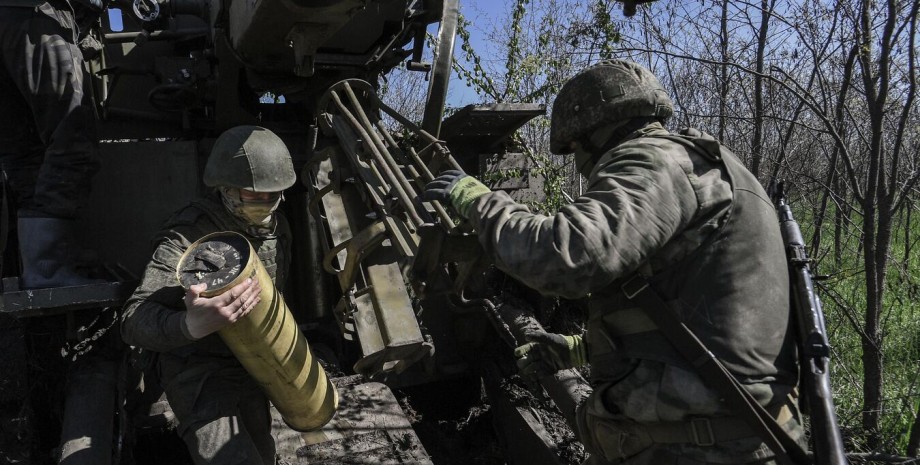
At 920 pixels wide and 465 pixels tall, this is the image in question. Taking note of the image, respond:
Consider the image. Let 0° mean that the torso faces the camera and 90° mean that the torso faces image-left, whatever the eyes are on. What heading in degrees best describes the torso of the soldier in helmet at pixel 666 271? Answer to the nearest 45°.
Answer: approximately 90°

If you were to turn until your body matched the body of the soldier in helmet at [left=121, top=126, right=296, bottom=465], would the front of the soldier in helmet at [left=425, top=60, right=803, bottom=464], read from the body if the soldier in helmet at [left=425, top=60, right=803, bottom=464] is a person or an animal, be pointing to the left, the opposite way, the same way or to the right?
the opposite way

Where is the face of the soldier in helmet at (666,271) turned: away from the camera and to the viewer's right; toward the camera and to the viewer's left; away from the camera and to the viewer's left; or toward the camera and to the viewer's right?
away from the camera and to the viewer's left

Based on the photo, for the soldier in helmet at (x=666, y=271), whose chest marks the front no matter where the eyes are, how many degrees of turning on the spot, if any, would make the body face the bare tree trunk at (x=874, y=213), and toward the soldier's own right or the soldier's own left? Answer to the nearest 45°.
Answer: approximately 135° to the soldier's own right

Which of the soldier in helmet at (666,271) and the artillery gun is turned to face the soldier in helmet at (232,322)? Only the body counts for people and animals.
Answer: the soldier in helmet at (666,271)

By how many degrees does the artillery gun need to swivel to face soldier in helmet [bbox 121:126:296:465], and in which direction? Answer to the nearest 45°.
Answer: approximately 180°

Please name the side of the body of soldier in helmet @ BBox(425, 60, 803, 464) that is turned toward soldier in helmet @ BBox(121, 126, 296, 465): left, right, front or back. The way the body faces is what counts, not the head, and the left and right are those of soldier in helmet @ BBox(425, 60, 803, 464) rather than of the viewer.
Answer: front

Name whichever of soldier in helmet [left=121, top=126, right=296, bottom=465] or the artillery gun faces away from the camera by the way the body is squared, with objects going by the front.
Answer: the artillery gun

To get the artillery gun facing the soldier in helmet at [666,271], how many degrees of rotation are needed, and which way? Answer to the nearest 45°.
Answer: approximately 135° to its right

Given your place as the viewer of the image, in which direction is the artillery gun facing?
facing away from the viewer

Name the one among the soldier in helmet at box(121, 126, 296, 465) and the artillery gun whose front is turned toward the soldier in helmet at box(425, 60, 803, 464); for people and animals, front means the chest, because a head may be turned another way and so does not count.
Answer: the soldier in helmet at box(121, 126, 296, 465)

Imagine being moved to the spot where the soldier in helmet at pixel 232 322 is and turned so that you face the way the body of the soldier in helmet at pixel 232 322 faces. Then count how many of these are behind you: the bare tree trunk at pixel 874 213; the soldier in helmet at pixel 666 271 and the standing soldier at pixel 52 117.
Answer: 1
